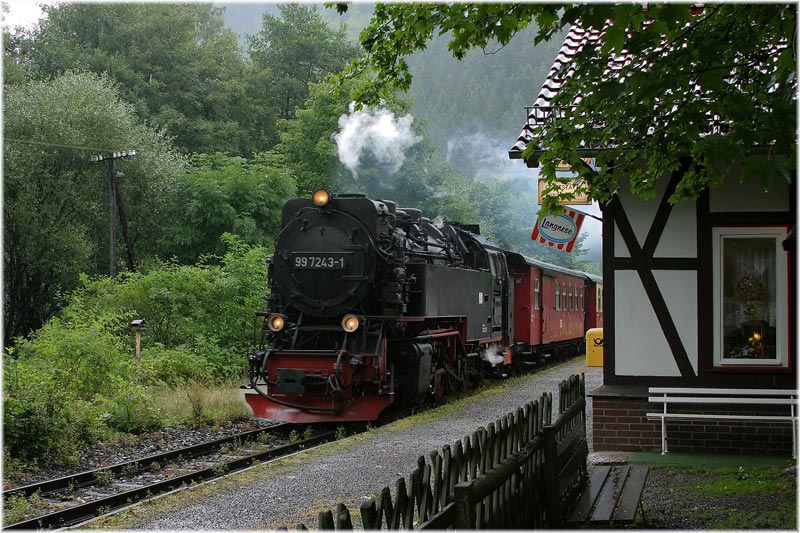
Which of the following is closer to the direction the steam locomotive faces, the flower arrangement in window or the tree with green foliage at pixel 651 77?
the tree with green foliage

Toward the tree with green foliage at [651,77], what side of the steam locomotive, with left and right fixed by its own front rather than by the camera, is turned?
left

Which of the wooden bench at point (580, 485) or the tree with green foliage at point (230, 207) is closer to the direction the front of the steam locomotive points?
the wooden bench

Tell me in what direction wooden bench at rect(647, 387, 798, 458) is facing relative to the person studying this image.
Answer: facing the viewer

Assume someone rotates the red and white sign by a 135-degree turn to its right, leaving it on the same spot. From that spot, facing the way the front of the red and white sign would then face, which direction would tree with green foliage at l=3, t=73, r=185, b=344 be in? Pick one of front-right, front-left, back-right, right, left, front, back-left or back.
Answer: front

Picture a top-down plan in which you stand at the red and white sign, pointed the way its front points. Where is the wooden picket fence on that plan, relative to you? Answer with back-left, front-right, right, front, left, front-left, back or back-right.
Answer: front

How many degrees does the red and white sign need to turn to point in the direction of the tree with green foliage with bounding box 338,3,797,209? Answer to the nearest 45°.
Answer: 0° — it already faces it

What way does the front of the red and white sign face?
toward the camera

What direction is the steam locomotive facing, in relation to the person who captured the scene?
facing the viewer and to the left of the viewer

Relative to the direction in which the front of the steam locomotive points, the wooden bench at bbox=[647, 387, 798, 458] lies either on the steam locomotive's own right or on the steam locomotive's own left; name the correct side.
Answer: on the steam locomotive's own left
